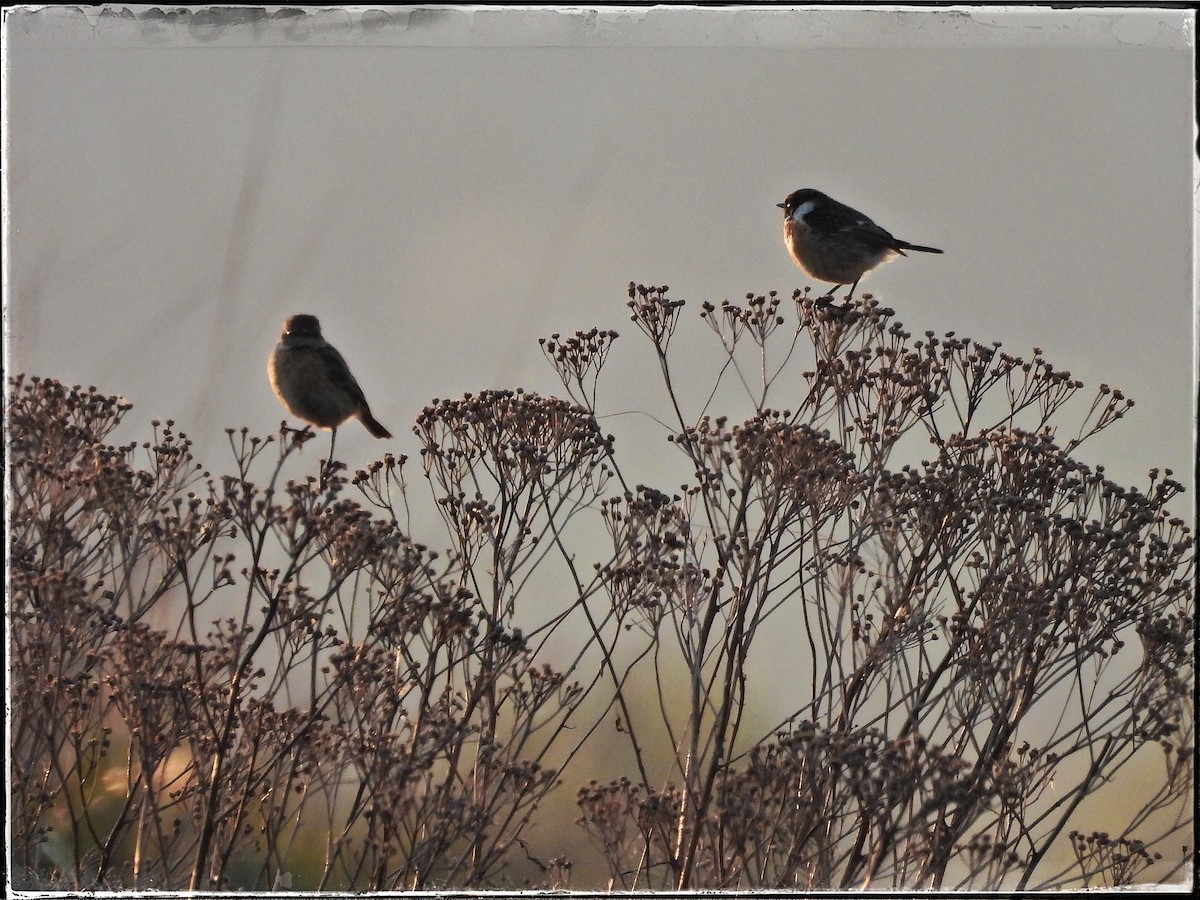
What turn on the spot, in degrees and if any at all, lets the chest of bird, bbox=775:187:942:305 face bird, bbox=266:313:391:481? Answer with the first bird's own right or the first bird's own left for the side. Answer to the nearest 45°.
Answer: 0° — it already faces it

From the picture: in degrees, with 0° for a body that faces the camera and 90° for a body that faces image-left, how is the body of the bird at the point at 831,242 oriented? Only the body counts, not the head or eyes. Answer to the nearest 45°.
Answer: approximately 90°
